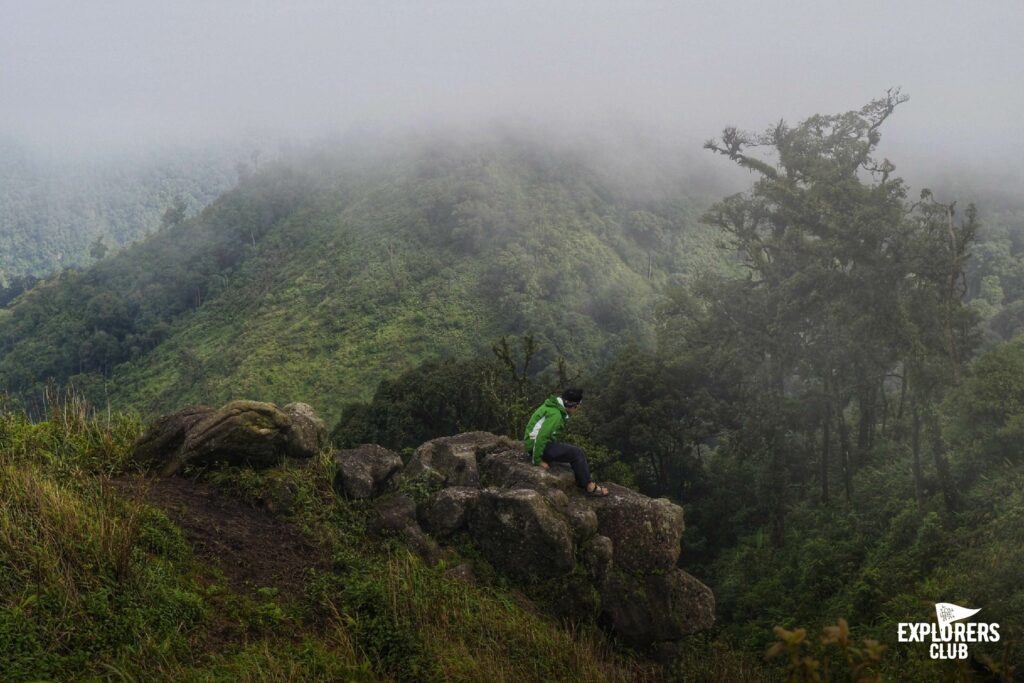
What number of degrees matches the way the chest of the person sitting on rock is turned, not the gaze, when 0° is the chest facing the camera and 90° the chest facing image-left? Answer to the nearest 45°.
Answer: approximately 270°

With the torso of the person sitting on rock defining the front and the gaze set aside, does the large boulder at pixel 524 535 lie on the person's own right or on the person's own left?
on the person's own right

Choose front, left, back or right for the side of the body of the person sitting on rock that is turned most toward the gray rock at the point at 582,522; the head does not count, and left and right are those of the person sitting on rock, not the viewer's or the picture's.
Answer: right

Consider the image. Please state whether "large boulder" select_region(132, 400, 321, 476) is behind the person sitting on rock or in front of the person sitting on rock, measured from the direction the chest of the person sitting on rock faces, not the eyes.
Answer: behind

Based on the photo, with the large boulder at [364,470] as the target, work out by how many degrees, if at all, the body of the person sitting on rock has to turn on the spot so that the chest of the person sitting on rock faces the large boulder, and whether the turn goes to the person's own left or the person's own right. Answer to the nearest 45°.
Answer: approximately 180°
